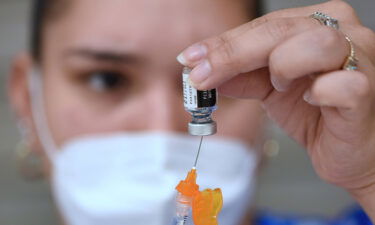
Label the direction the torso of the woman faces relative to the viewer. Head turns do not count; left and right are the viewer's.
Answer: facing the viewer

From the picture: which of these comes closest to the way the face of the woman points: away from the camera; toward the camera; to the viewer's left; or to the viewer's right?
toward the camera
